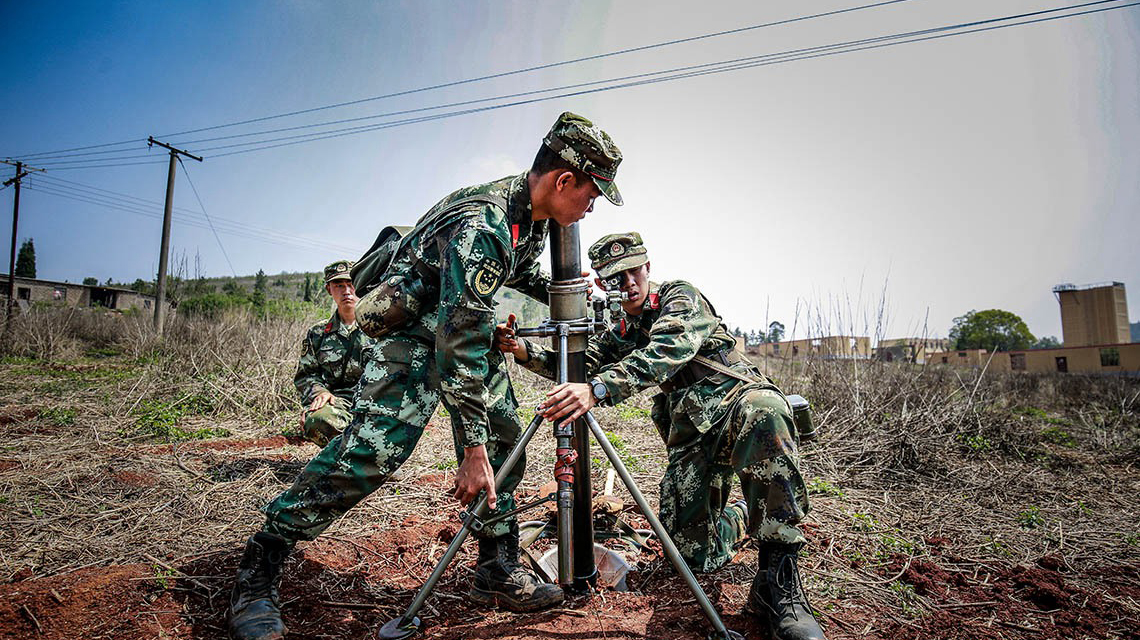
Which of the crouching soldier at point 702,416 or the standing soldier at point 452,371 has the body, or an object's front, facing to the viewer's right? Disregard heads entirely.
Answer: the standing soldier

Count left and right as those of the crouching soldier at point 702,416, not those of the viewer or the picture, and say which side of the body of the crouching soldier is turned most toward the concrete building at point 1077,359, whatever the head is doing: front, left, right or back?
back

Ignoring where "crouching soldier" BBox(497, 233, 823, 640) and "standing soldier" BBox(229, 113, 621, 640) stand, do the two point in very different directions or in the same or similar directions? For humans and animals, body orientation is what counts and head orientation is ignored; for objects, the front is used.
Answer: very different directions

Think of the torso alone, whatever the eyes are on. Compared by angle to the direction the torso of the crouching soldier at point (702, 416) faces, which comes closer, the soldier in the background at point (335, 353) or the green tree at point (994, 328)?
the soldier in the background

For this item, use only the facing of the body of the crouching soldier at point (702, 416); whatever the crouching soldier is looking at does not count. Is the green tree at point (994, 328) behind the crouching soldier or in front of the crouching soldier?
behind

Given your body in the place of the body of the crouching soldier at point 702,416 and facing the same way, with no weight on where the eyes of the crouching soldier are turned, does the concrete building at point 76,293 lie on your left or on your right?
on your right

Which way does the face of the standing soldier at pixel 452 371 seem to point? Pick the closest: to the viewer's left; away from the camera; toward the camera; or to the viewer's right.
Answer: to the viewer's right

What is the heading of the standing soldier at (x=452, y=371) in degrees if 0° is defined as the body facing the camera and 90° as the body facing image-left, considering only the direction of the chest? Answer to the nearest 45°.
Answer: approximately 270°

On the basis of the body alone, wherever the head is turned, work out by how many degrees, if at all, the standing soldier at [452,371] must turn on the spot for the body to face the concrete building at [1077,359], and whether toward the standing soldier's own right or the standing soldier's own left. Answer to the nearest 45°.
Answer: approximately 45° to the standing soldier's own left

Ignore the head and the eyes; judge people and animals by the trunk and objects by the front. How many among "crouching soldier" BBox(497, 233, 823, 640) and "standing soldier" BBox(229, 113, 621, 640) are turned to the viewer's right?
1

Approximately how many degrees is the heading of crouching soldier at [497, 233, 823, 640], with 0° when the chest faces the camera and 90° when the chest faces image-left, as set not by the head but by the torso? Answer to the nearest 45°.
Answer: approximately 45°
